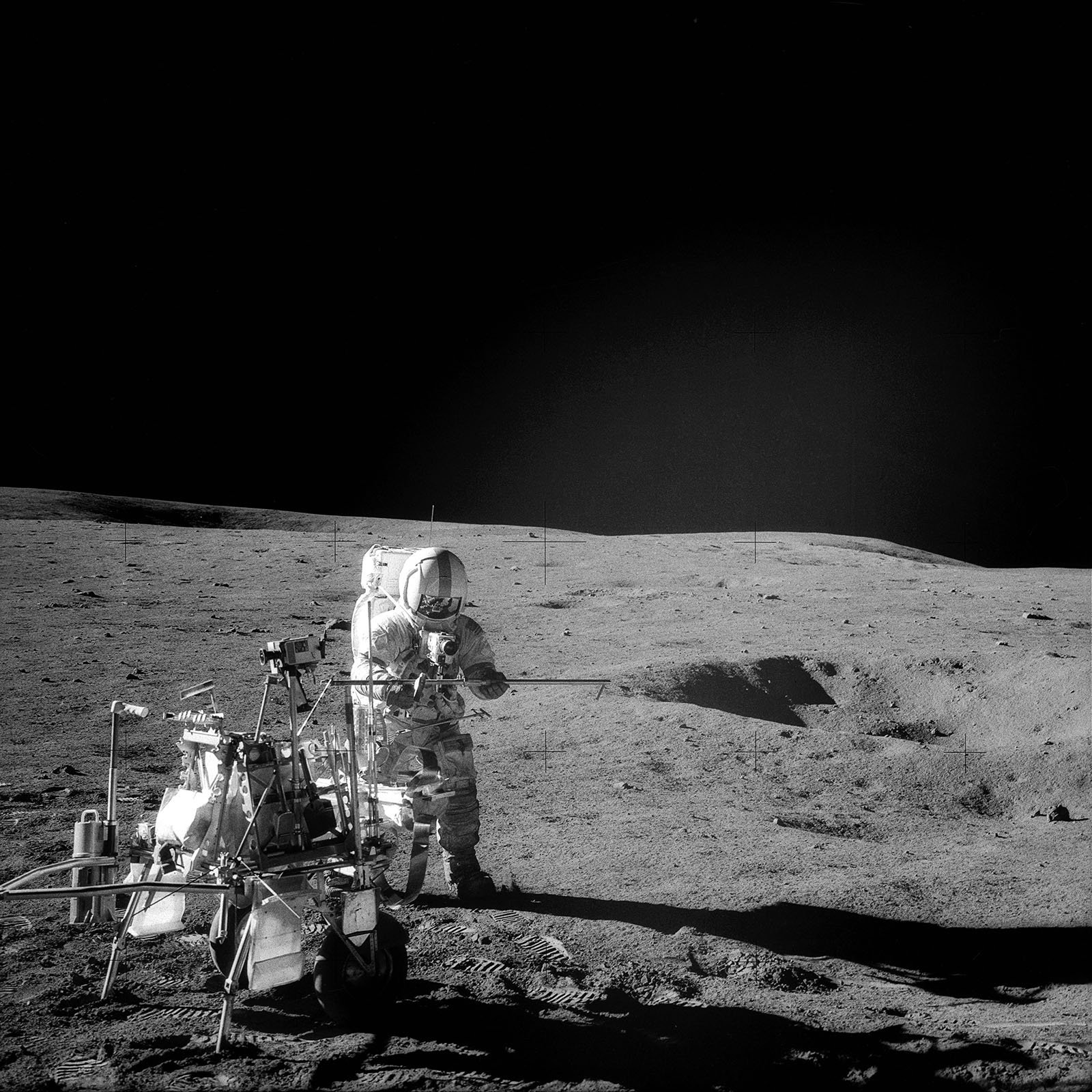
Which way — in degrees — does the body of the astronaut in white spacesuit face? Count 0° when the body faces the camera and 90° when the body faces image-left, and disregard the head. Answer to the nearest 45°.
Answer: approximately 315°

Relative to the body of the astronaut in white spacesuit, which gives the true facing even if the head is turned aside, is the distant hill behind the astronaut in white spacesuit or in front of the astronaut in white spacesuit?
behind
